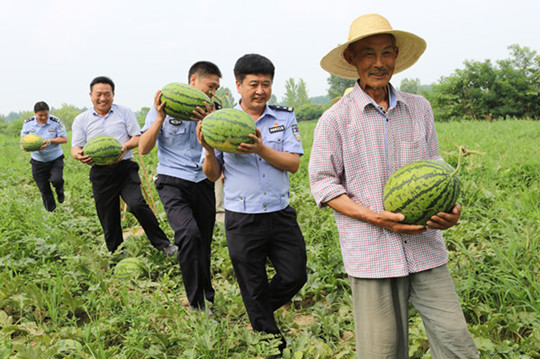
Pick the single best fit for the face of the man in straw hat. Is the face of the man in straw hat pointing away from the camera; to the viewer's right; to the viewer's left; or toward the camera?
toward the camera

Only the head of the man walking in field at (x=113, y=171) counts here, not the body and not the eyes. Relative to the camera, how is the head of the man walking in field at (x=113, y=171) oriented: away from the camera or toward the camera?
toward the camera

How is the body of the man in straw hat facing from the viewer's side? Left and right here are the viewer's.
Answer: facing the viewer and to the right of the viewer

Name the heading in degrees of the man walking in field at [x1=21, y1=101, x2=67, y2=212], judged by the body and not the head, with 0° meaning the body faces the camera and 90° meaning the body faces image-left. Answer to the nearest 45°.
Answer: approximately 0°

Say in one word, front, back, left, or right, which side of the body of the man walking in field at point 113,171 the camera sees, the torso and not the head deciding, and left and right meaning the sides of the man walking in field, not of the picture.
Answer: front

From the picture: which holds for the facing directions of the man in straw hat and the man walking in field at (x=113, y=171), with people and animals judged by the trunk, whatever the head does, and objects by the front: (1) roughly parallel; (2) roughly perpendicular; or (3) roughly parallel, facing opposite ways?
roughly parallel

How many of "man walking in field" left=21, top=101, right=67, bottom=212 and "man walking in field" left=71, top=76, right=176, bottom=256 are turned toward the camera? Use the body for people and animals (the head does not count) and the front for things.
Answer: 2

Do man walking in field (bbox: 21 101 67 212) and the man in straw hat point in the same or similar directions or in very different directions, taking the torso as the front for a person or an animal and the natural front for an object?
same or similar directions

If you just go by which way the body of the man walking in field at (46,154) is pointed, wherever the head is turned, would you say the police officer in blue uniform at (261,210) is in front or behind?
in front

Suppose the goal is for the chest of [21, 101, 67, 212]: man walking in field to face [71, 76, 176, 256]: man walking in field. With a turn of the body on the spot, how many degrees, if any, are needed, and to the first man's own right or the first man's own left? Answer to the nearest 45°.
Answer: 0° — they already face them

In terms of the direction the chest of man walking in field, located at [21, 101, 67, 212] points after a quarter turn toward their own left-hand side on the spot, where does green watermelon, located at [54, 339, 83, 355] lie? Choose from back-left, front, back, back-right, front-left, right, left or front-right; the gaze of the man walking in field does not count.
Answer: right

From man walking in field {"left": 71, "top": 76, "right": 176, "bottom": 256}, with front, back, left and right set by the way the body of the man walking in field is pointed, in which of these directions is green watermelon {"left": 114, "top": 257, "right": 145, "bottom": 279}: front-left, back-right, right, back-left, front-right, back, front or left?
front

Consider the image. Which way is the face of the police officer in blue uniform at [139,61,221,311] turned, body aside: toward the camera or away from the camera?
toward the camera
